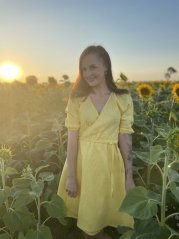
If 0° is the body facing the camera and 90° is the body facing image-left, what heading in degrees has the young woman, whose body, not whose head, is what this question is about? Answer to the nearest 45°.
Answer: approximately 0°
